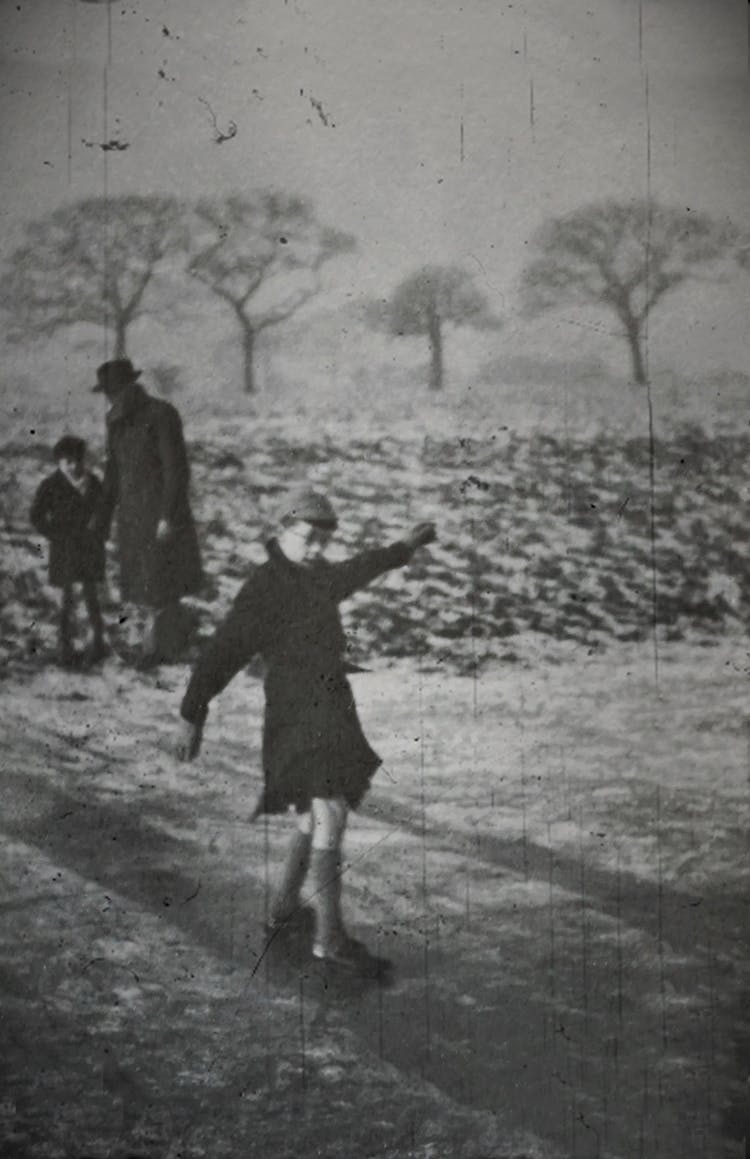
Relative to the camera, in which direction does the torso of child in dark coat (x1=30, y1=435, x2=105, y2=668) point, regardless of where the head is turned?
toward the camera

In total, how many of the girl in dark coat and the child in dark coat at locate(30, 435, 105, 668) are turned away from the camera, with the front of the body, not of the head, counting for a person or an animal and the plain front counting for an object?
0
